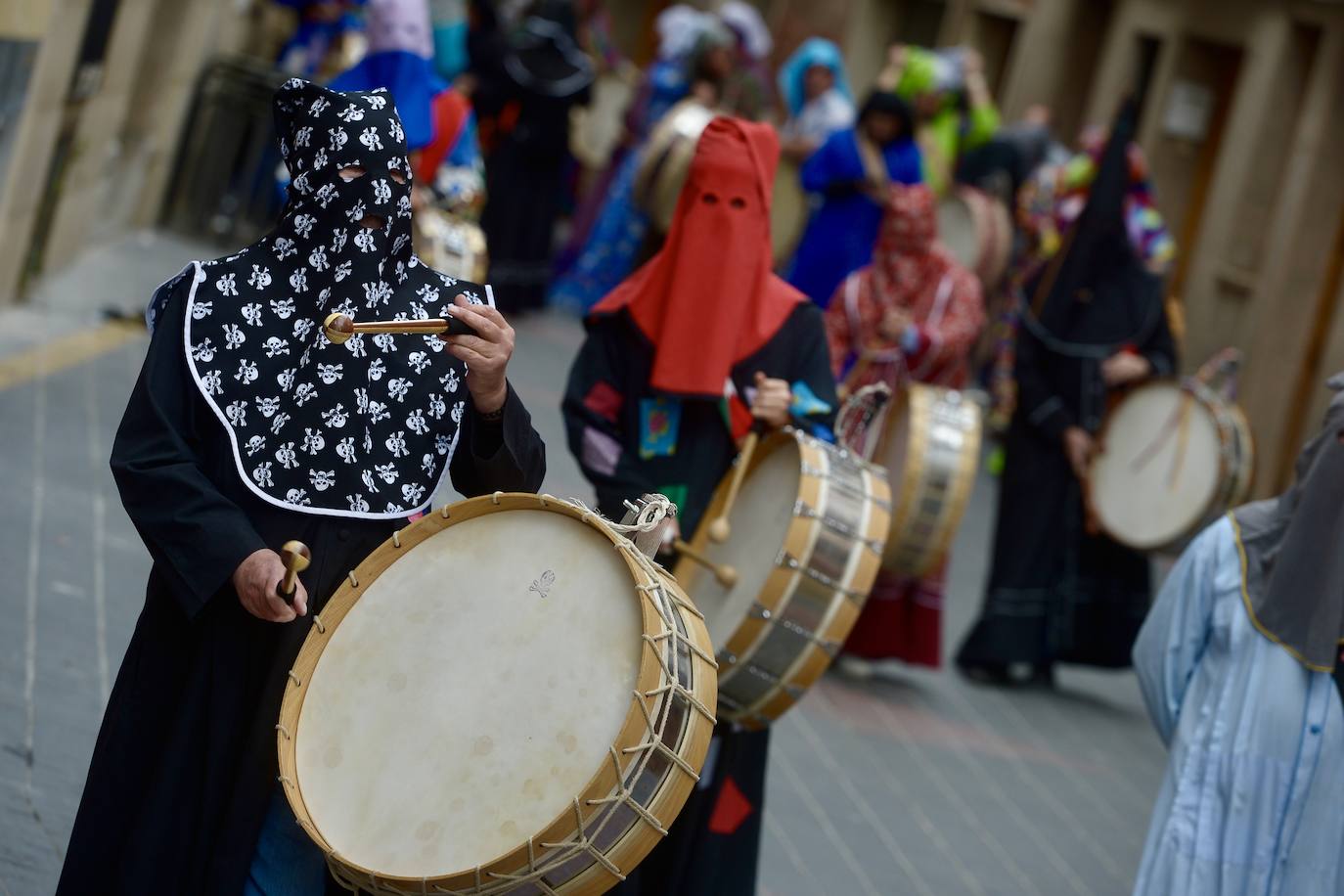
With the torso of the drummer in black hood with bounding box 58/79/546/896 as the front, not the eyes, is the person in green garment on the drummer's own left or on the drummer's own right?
on the drummer's own left

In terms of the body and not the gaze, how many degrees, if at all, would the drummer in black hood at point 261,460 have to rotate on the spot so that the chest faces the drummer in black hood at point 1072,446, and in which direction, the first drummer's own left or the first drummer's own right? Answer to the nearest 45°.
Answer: approximately 90° to the first drummer's own left

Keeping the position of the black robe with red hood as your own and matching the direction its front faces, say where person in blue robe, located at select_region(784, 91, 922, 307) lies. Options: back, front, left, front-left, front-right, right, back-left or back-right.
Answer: back

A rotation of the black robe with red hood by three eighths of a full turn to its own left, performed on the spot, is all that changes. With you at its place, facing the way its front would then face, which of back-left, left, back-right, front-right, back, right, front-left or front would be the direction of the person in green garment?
front-left

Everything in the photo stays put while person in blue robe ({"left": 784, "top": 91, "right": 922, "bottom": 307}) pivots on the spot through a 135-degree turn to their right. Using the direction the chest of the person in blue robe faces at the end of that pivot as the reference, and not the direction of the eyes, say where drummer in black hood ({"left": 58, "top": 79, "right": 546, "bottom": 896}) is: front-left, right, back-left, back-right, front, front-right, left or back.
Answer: left

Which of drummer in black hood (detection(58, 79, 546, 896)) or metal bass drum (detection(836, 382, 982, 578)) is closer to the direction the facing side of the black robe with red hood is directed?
the drummer in black hood

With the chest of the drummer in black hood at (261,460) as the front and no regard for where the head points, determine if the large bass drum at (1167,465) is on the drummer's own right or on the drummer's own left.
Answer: on the drummer's own left

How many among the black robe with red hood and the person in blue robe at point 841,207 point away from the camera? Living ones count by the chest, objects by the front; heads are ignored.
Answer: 0

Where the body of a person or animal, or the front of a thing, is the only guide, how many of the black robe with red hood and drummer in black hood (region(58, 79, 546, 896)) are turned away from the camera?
0

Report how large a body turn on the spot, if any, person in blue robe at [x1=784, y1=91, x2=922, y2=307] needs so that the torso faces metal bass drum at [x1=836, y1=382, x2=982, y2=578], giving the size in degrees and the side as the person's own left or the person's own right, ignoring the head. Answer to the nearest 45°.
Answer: approximately 45° to the person's own right

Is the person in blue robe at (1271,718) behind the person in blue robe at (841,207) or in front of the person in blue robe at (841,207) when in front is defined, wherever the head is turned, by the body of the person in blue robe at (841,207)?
in front

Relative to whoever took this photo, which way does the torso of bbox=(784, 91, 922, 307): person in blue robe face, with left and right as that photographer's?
facing the viewer and to the right of the viewer

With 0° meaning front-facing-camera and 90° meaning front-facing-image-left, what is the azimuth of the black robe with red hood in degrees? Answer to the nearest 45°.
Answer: approximately 0°

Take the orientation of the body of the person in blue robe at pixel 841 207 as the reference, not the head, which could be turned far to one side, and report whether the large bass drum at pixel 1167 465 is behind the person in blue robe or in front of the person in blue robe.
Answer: in front
